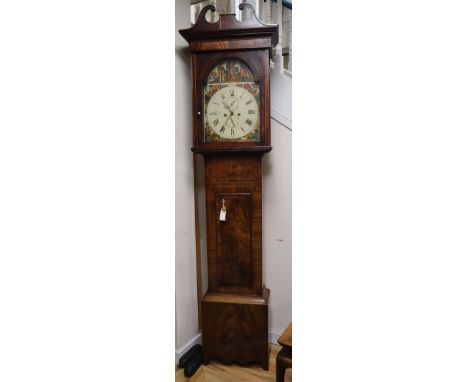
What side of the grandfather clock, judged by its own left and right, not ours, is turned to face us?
front
